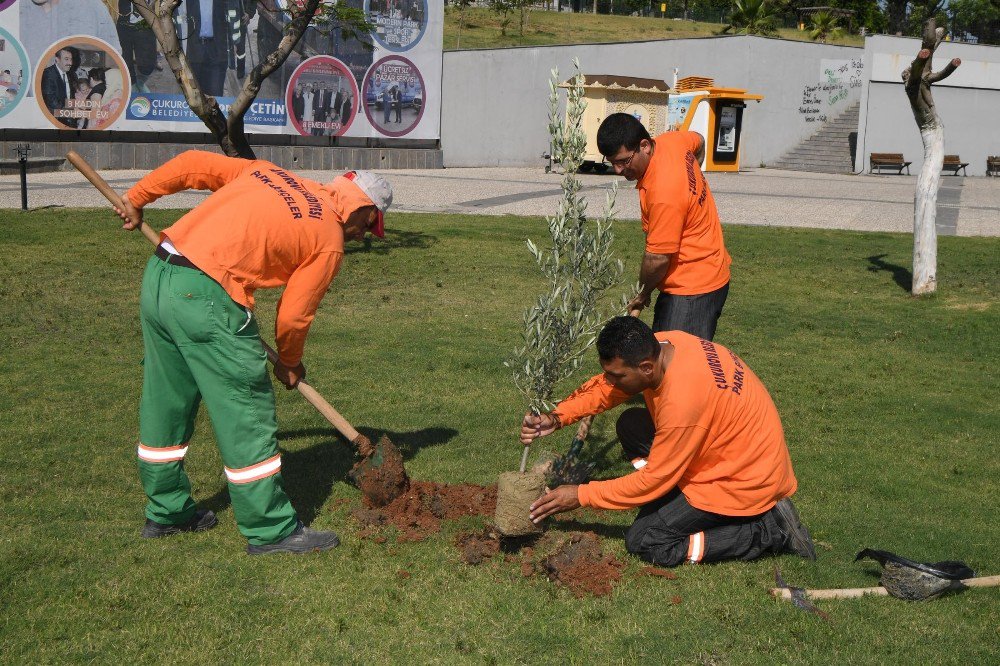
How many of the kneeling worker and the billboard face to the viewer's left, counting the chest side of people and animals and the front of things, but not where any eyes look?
1

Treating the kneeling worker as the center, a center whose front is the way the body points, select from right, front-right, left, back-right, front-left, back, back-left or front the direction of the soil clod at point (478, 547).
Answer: front

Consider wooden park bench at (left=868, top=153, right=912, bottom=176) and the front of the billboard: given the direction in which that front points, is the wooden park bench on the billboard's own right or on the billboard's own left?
on the billboard's own left

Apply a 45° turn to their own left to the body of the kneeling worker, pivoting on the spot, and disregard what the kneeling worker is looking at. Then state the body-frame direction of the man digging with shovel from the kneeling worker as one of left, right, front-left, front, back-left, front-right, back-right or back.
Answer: front-right

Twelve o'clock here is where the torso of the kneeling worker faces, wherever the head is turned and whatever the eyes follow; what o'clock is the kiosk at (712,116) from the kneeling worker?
The kiosk is roughly at 3 o'clock from the kneeling worker.

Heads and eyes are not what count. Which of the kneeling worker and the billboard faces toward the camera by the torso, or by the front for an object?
the billboard

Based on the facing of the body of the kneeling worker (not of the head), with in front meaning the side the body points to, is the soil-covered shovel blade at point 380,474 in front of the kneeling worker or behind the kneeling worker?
in front

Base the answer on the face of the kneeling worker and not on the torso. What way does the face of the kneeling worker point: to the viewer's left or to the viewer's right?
to the viewer's left

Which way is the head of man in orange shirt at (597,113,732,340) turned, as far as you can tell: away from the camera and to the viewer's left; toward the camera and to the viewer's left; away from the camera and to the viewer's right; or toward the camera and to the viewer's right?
toward the camera and to the viewer's left

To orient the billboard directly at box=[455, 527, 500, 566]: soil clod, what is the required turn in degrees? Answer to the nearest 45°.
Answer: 0° — it already faces it

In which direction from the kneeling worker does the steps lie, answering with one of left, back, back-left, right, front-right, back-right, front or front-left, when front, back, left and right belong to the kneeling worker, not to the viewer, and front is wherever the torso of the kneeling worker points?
right

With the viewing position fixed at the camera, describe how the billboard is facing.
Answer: facing the viewer

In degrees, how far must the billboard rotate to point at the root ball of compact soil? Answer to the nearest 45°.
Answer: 0° — it already faces it

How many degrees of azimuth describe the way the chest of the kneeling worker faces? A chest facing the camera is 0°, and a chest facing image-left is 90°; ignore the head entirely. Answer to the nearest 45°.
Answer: approximately 90°

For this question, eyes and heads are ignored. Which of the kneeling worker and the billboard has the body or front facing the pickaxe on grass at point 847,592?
the billboard

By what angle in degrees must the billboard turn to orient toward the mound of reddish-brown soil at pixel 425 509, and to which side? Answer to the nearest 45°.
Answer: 0° — it already faces it
